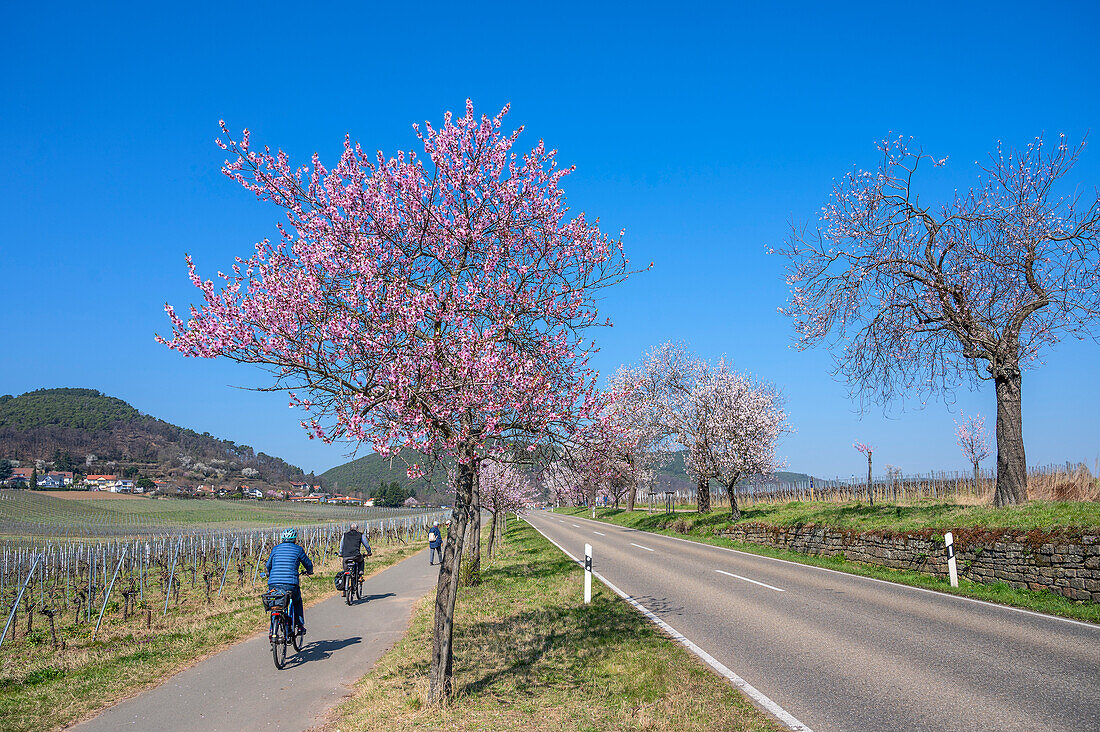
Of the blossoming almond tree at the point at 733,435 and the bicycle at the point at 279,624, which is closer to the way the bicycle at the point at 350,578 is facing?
the blossoming almond tree

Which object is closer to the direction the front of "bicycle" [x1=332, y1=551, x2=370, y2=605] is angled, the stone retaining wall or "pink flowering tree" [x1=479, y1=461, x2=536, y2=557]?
the pink flowering tree

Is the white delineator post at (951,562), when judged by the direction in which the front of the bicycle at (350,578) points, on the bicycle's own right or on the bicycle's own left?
on the bicycle's own right

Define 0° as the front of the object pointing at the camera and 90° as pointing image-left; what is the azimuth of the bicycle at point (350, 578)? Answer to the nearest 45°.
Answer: approximately 180°

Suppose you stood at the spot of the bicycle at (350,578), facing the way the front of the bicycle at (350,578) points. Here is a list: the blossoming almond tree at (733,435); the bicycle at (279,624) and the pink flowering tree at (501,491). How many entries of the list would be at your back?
1

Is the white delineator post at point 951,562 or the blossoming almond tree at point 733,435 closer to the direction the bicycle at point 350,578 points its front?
the blossoming almond tree

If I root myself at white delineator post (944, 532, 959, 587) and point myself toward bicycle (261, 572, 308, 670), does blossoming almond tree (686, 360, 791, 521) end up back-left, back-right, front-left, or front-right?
back-right

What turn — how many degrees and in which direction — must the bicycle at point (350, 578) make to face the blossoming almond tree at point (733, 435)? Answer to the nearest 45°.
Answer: approximately 45° to its right

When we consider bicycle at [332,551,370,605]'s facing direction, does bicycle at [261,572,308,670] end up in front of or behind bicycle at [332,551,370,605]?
behind

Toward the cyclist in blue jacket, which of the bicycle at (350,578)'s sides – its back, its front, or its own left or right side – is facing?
back
